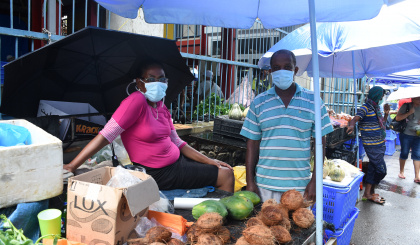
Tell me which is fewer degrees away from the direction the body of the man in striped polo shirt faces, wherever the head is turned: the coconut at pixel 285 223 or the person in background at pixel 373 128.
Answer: the coconut

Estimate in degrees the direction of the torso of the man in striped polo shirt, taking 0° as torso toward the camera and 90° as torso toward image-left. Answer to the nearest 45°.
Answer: approximately 0°

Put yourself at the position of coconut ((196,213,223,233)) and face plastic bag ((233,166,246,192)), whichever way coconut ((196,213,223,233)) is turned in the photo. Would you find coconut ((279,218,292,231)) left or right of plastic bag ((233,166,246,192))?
right

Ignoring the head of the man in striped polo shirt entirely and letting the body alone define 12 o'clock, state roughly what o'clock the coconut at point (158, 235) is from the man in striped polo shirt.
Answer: The coconut is roughly at 1 o'clock from the man in striped polo shirt.

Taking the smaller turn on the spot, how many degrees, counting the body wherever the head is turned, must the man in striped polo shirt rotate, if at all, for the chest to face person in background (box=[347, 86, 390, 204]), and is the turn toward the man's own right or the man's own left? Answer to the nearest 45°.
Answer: approximately 135° to the man's own left

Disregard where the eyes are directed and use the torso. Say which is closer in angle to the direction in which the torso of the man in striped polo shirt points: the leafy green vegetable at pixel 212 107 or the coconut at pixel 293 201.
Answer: the coconut

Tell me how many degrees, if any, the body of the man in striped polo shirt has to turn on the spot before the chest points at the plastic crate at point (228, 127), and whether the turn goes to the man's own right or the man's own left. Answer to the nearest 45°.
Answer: approximately 135° to the man's own right

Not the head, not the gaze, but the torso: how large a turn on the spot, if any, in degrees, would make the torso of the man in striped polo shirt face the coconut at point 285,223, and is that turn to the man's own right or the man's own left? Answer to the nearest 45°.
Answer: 0° — they already face it
